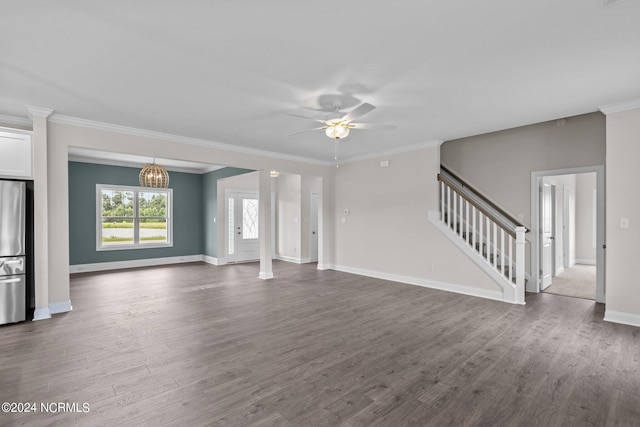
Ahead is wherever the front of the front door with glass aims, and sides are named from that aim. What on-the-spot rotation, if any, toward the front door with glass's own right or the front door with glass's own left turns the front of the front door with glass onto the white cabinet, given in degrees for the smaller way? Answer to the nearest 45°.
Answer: approximately 90° to the front door with glass's own right

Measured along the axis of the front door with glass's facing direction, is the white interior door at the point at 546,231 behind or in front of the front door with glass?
in front

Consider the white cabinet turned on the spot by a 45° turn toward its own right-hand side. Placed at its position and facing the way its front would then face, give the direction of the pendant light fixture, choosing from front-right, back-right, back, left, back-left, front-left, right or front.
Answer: back-left

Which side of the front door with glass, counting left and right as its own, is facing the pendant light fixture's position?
right

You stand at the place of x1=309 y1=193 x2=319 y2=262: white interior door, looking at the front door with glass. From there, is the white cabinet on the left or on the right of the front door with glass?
left

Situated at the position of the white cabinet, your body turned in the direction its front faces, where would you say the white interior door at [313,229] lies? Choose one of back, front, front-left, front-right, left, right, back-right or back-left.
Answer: front-left

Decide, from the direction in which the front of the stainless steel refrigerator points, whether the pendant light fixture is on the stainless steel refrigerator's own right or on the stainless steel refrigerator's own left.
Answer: on the stainless steel refrigerator's own left

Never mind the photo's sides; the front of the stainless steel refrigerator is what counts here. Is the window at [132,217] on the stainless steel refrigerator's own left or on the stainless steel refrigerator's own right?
on the stainless steel refrigerator's own left

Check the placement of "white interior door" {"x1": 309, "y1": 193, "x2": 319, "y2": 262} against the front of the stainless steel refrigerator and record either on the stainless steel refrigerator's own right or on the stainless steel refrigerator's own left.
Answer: on the stainless steel refrigerator's own left
